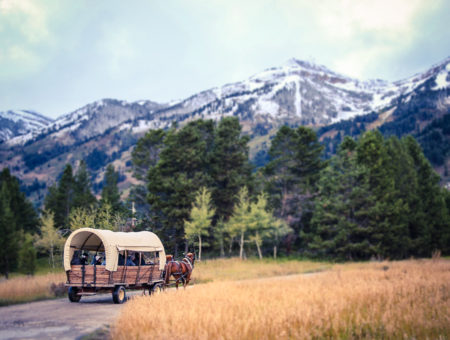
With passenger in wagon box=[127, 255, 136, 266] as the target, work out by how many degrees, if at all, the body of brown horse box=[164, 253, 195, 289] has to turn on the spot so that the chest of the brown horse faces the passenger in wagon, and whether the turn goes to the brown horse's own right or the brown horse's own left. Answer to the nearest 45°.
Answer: approximately 180°

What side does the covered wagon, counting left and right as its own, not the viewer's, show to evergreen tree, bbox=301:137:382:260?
front

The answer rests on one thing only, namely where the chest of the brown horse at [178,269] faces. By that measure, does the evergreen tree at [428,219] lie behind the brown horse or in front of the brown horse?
in front

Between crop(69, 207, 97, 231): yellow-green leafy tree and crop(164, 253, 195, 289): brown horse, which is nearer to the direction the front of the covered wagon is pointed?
the brown horse

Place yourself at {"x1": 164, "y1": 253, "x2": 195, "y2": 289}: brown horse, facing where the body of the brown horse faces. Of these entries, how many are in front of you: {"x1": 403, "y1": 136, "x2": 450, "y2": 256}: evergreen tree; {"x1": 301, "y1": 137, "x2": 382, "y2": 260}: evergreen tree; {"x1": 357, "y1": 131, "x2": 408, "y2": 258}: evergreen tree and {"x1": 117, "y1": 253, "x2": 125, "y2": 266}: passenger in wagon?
3

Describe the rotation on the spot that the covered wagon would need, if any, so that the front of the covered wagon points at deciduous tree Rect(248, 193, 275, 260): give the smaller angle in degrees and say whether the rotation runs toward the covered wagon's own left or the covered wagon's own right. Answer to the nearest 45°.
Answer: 0° — it already faces it

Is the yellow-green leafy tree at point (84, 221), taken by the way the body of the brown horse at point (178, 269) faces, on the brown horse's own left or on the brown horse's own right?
on the brown horse's own left

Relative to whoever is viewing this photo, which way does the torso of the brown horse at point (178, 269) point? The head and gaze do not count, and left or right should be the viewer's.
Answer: facing away from the viewer and to the right of the viewer

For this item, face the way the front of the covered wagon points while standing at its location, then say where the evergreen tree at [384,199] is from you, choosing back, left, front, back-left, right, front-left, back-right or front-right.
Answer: front

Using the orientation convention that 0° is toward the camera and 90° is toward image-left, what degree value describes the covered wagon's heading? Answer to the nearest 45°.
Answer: approximately 225°

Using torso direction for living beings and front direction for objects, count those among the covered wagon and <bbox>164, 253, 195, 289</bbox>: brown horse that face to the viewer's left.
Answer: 0

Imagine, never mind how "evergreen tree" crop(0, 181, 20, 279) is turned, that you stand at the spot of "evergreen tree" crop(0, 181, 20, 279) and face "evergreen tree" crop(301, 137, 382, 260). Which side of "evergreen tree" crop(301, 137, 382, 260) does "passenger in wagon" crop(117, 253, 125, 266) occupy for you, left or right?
right
